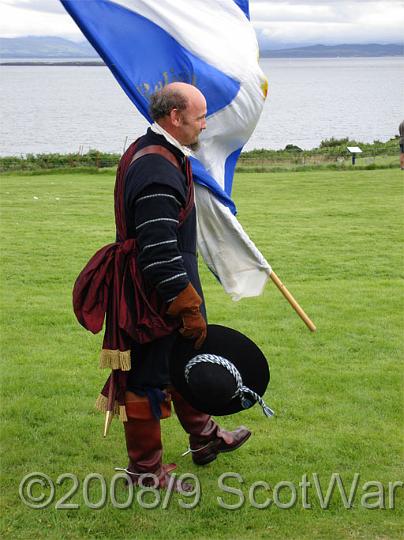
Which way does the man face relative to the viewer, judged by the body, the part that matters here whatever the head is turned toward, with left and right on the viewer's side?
facing to the right of the viewer

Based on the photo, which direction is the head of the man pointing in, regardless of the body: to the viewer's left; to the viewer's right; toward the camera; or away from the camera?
to the viewer's right
